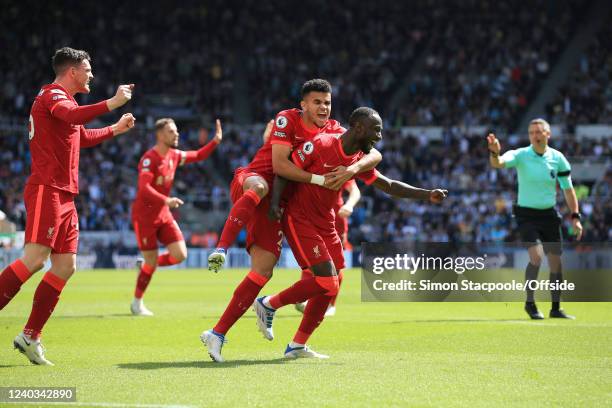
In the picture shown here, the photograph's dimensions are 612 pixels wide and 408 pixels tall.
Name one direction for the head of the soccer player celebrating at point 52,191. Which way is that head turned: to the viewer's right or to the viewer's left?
to the viewer's right

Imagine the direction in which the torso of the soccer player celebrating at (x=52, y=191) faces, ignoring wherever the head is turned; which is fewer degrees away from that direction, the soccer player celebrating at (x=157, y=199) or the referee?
the referee

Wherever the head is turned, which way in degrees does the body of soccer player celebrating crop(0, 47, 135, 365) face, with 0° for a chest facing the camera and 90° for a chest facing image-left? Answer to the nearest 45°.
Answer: approximately 270°

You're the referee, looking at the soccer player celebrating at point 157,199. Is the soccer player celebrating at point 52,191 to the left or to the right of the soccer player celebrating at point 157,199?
left

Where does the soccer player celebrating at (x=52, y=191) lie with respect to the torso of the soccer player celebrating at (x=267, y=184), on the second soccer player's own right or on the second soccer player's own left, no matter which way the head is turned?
on the second soccer player's own right

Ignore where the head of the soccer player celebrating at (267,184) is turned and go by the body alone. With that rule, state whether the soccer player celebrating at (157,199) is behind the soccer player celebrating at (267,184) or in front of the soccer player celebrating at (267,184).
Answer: behind

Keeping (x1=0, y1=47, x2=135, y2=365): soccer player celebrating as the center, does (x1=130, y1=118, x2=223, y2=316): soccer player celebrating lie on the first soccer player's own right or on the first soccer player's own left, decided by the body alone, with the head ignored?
on the first soccer player's own left

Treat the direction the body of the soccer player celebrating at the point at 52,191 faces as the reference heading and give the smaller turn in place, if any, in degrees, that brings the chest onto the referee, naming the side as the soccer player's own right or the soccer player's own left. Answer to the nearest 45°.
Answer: approximately 45° to the soccer player's own left
